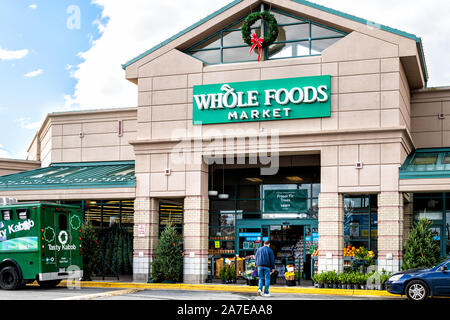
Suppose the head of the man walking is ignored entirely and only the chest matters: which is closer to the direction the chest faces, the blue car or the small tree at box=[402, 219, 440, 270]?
the small tree

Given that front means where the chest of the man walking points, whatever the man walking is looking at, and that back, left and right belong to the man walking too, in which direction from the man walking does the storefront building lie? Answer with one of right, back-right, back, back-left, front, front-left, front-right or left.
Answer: front

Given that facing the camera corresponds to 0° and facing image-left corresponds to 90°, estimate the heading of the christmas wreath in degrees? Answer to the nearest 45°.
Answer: approximately 0°

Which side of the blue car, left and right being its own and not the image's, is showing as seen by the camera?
left

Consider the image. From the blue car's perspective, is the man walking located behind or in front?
in front

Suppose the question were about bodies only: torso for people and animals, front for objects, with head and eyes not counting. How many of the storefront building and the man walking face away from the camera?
1

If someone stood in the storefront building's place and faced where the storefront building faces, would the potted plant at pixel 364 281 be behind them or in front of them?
in front

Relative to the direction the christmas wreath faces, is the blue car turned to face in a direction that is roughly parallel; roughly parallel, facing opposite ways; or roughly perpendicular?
roughly perpendicular

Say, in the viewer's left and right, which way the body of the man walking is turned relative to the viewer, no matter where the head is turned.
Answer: facing away from the viewer

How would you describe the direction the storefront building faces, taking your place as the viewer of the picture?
facing the viewer

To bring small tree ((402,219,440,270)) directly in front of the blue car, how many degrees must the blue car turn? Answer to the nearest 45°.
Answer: approximately 90° to its right
